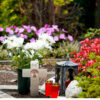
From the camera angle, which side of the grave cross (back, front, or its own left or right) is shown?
front
